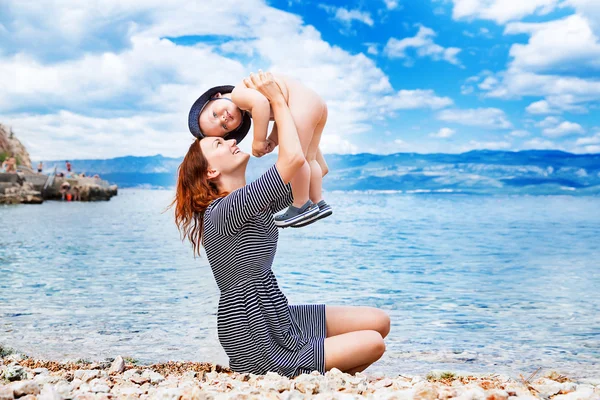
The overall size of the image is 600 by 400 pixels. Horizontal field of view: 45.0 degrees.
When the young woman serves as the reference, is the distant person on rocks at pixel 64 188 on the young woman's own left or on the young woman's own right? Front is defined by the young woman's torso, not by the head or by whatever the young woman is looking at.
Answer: on the young woman's own left

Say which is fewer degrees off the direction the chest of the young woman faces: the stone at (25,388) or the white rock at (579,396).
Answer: the white rock

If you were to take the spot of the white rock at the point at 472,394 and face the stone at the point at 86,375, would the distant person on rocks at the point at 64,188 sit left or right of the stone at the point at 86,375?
right

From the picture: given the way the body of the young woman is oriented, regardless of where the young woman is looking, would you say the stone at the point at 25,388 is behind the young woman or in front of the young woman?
behind

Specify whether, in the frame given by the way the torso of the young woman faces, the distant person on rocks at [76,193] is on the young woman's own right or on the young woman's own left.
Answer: on the young woman's own left

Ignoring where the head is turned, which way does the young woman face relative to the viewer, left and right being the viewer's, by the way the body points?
facing to the right of the viewer

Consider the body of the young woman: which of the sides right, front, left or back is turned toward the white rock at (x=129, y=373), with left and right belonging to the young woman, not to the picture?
back

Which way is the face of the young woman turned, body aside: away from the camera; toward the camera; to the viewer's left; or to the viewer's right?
to the viewer's right

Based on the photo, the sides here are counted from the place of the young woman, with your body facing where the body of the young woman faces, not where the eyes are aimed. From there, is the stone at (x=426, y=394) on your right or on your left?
on your right

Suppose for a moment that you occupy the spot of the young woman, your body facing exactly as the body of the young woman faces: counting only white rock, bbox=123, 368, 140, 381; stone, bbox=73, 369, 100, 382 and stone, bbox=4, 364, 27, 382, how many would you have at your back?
3

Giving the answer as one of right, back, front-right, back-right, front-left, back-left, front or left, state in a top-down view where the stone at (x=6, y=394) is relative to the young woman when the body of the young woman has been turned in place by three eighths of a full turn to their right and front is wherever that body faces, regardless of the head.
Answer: front

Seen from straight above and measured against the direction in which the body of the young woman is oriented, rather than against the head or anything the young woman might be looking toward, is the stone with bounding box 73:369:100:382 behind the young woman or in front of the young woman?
behind

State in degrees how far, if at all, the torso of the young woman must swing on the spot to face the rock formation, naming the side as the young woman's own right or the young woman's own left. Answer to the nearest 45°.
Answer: approximately 90° to the young woman's own left
